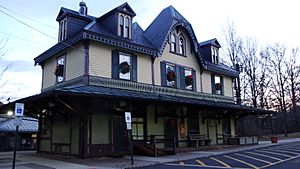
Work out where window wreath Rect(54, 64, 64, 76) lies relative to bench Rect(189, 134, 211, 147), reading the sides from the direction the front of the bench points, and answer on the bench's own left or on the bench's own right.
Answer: on the bench's own right

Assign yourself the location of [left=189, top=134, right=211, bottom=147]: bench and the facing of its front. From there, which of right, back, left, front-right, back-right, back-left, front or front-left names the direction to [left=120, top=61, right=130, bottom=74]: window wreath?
right

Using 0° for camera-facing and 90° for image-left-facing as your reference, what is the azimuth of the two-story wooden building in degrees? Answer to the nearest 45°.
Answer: approximately 315°

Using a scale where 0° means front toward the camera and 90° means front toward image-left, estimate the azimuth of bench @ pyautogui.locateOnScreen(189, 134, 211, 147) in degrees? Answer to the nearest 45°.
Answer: approximately 315°
